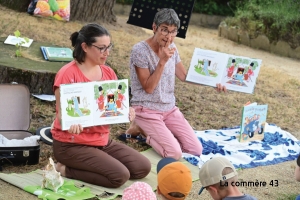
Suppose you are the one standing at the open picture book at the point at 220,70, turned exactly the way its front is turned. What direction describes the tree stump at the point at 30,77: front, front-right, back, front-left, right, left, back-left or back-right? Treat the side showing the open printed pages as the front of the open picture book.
right

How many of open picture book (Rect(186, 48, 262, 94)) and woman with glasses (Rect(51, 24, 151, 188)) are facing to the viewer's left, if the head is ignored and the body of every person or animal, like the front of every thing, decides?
0

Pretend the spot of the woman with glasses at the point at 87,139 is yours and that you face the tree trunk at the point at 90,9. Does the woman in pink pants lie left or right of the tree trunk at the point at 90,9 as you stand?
right

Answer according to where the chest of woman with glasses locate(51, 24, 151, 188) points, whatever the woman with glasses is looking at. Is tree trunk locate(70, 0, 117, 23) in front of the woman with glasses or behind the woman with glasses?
behind

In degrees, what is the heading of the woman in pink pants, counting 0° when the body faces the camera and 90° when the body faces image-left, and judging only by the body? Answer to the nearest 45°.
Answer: approximately 315°

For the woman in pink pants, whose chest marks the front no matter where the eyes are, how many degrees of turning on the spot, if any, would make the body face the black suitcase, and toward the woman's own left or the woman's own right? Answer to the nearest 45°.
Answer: approximately 135° to the woman's own right

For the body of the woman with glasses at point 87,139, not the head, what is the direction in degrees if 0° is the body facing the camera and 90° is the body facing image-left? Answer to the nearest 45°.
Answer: approximately 315°

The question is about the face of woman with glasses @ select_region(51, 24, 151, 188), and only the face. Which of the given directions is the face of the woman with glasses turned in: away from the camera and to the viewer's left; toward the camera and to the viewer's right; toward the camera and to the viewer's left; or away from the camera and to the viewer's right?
toward the camera and to the viewer's right

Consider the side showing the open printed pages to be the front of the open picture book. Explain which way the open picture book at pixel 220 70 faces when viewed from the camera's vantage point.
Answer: facing the viewer

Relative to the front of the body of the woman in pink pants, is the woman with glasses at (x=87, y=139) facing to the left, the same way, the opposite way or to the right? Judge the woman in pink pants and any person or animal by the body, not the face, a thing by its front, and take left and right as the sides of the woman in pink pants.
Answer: the same way

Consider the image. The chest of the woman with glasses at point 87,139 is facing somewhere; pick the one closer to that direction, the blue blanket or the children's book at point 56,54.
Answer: the blue blanket

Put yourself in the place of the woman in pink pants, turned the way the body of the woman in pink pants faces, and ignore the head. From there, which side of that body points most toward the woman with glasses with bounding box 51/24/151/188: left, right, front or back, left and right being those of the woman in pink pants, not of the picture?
right
